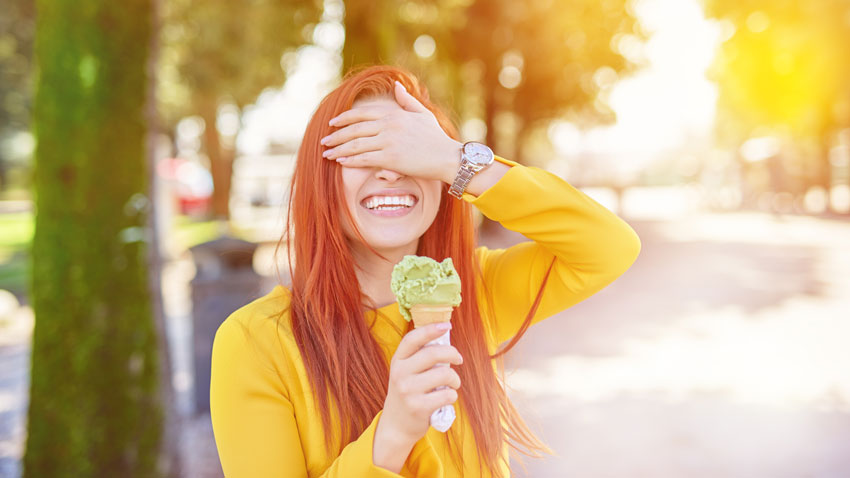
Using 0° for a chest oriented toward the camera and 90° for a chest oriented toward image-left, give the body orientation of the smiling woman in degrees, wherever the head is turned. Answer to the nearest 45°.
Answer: approximately 0°

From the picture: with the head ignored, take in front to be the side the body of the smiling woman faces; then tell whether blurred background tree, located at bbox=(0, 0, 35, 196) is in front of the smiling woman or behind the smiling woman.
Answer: behind

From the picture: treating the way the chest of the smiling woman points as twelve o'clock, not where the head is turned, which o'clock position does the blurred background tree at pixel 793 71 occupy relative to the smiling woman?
The blurred background tree is roughly at 7 o'clock from the smiling woman.

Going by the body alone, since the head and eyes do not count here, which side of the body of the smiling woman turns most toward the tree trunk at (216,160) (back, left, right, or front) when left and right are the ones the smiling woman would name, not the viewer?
back

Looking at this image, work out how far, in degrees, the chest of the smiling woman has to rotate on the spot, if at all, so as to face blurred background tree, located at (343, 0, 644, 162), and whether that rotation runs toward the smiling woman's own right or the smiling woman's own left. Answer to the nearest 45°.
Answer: approximately 180°
